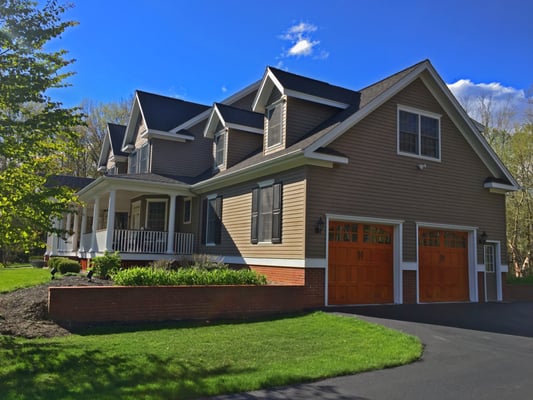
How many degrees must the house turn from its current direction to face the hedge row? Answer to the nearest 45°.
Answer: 0° — it already faces it

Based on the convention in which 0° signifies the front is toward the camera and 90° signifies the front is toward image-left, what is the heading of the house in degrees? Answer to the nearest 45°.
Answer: approximately 45°

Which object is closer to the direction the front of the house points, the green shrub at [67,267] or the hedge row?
the hedge row

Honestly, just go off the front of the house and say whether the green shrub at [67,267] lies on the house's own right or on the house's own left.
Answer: on the house's own right

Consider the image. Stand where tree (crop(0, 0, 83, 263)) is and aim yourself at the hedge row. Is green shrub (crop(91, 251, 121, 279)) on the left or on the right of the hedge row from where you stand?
left

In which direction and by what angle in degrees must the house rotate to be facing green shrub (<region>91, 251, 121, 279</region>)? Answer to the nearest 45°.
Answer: approximately 45° to its right

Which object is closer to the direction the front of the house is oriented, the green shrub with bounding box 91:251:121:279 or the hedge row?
the hedge row

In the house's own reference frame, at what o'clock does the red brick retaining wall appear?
The red brick retaining wall is roughly at 12 o'clock from the house.

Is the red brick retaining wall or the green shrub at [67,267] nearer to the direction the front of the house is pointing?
the red brick retaining wall

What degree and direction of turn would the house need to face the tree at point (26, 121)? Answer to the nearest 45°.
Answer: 0° — it already faces it
